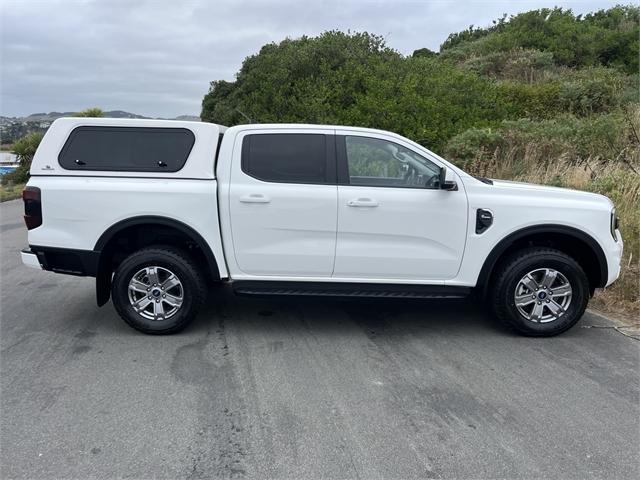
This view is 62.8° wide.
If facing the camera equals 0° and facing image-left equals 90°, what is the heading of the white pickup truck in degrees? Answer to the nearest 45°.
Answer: approximately 270°
